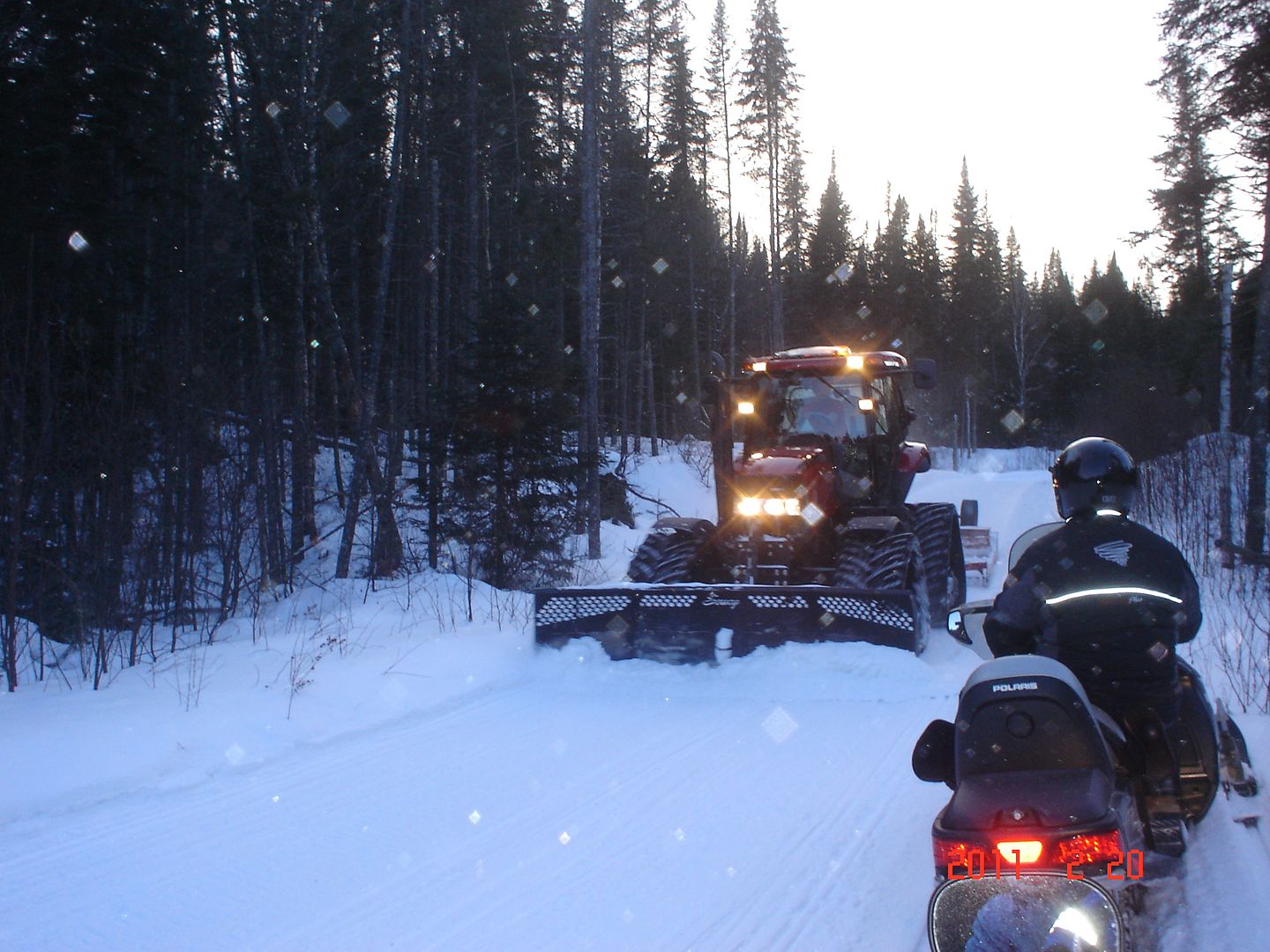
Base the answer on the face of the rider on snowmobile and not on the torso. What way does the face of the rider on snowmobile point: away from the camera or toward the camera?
away from the camera

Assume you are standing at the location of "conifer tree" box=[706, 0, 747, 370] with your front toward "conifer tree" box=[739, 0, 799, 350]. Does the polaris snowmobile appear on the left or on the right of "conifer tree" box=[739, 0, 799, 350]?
right

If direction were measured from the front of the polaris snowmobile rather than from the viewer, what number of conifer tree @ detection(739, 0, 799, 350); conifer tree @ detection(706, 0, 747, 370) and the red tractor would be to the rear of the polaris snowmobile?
0

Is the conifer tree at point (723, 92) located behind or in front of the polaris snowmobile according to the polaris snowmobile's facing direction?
in front

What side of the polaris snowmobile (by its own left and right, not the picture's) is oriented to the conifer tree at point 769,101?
front

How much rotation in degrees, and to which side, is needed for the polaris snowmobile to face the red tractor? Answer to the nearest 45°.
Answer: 0° — it already faces it

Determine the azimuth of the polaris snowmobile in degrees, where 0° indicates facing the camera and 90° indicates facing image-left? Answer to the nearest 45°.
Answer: approximately 180°
